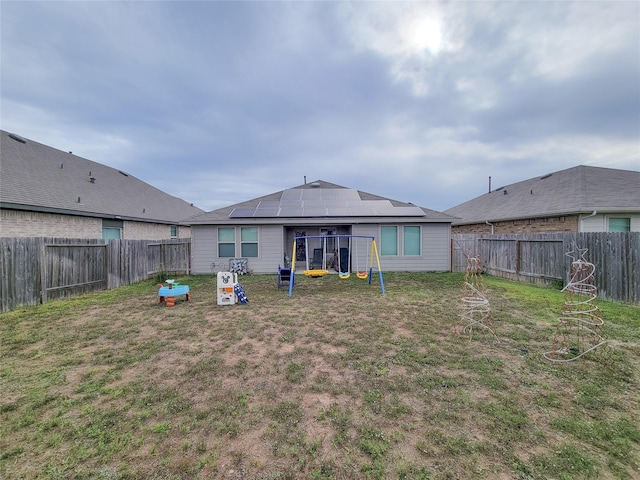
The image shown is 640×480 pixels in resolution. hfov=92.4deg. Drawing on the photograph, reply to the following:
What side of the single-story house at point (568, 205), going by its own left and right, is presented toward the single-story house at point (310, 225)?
left

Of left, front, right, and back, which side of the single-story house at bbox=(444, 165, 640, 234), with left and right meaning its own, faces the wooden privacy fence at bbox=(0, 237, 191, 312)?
left

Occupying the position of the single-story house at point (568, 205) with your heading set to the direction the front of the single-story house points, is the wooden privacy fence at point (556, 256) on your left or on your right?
on your left

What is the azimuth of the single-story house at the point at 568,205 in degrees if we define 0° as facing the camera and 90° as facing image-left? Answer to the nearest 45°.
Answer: approximately 135°
